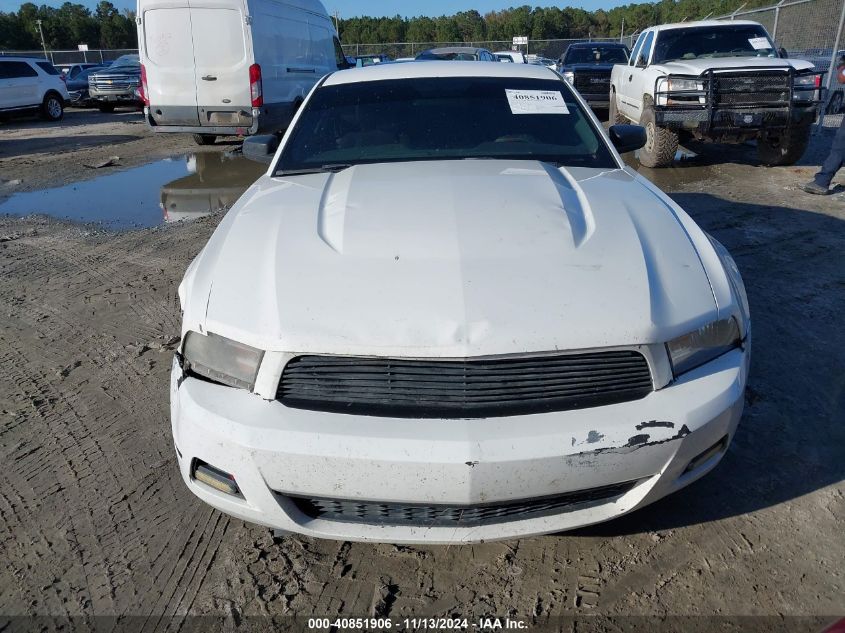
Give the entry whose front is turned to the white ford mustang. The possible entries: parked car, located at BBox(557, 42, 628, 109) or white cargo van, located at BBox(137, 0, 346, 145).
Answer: the parked car

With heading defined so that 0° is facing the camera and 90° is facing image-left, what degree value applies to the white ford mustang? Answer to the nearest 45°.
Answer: approximately 0°

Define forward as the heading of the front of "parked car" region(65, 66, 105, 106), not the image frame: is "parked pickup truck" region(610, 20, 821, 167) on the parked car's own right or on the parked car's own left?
on the parked car's own left

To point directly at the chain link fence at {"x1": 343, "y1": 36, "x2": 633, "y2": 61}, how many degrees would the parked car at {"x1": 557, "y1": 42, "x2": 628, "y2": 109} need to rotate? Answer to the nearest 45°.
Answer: approximately 180°

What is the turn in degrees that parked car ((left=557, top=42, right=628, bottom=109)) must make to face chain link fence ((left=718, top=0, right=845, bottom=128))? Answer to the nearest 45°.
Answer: approximately 90° to its left

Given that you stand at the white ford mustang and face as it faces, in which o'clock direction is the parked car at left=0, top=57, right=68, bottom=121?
The parked car is roughly at 5 o'clock from the white ford mustang.

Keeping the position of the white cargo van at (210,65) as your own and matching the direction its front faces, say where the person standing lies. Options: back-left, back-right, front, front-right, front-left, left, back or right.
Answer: right
